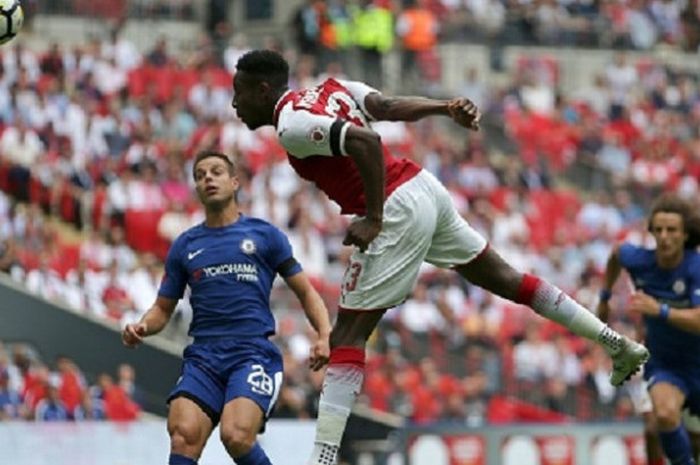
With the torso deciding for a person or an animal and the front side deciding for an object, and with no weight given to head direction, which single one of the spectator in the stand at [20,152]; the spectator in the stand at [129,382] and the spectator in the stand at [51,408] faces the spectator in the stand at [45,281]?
the spectator in the stand at [20,152]

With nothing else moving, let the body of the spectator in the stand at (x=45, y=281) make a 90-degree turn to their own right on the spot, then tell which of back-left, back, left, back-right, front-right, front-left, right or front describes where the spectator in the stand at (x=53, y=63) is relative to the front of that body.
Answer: right

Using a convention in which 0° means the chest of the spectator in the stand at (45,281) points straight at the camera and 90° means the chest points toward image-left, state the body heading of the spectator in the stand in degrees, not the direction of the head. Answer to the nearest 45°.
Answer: approximately 0°

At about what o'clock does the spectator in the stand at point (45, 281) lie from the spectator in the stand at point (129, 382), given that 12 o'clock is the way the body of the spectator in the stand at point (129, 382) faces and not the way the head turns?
the spectator in the stand at point (45, 281) is roughly at 5 o'clock from the spectator in the stand at point (129, 382).

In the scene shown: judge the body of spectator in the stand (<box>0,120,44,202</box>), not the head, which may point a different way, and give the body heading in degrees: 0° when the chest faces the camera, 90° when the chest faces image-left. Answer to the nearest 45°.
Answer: approximately 0°

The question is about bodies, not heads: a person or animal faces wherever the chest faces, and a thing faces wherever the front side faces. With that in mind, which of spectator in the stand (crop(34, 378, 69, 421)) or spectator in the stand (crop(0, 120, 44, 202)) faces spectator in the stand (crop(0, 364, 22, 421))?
spectator in the stand (crop(0, 120, 44, 202))

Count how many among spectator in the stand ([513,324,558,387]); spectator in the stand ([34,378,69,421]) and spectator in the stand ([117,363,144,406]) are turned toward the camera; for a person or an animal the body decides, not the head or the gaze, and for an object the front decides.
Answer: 3

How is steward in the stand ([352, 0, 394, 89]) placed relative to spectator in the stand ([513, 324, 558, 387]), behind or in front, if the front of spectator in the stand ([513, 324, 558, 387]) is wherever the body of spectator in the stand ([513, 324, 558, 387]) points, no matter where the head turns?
behind
